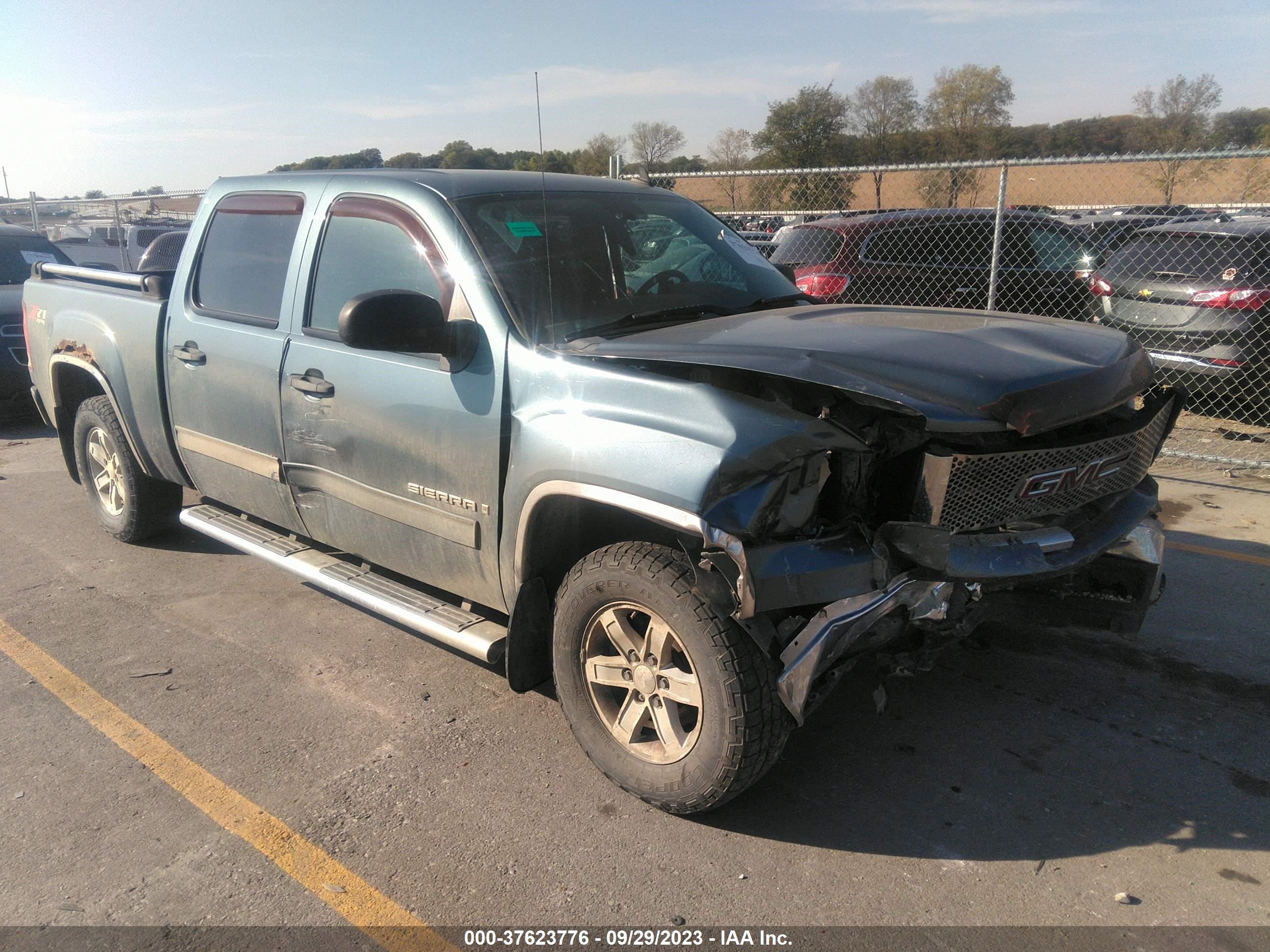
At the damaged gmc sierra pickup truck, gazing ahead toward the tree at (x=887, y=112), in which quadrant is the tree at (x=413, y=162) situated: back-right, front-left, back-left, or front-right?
front-left

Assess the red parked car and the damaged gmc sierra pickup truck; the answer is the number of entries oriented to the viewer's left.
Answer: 0

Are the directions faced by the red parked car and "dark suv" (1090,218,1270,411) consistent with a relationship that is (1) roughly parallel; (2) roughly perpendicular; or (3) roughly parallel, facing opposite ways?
roughly parallel

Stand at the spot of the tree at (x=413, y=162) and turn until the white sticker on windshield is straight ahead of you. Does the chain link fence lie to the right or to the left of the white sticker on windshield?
left

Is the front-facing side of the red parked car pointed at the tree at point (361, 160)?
no

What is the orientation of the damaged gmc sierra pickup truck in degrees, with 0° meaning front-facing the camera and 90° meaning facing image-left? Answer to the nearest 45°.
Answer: approximately 315°

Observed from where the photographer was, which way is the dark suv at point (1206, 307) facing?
facing away from the viewer and to the right of the viewer

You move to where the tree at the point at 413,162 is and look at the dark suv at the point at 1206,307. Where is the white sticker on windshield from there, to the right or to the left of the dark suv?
right

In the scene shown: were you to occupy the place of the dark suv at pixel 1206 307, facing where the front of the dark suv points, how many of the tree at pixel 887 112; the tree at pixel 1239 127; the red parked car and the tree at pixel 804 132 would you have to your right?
0

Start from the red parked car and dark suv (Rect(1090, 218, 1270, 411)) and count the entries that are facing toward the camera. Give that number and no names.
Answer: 0

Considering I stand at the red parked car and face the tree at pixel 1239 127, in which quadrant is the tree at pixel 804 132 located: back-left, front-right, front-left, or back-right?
front-left

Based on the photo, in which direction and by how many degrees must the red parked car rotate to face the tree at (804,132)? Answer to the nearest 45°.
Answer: approximately 45° to its left

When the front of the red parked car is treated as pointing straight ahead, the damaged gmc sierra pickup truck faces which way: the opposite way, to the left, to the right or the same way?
to the right

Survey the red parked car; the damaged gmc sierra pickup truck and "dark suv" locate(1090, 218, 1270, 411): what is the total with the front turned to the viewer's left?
0

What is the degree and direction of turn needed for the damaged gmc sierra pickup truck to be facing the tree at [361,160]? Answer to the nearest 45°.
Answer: approximately 180°

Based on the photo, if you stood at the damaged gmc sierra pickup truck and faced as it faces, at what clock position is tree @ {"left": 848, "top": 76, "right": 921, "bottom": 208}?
The tree is roughly at 8 o'clock from the damaged gmc sierra pickup truck.

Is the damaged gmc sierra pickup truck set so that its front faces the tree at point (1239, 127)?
no

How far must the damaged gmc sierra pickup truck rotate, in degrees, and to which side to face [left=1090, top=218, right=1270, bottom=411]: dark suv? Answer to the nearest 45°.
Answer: approximately 90° to its left

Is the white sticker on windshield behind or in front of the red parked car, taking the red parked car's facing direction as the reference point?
behind
